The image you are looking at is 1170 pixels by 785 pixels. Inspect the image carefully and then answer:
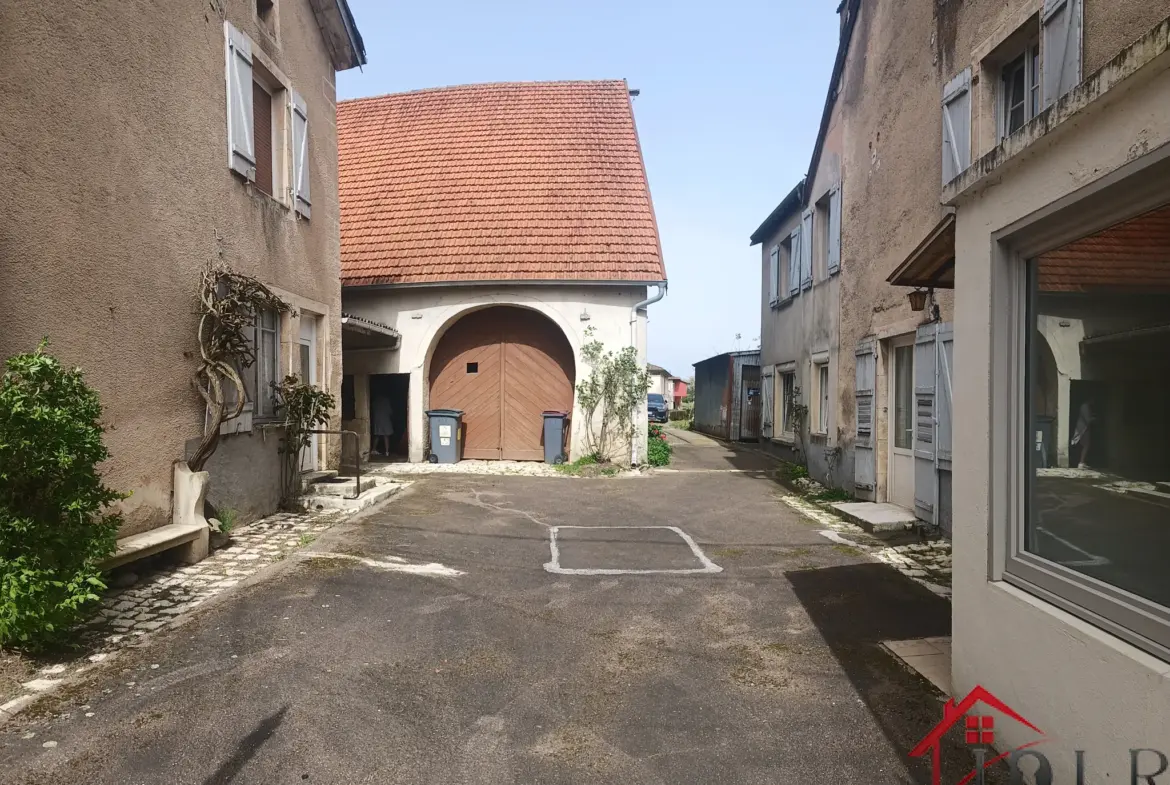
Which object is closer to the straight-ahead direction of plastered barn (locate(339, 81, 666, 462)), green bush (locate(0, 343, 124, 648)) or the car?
the green bush

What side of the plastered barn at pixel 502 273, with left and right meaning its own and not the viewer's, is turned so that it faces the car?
back

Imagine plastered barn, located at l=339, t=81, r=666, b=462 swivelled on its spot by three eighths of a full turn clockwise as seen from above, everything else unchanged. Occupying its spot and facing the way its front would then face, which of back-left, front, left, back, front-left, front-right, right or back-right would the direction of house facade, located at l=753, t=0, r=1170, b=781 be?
back-left

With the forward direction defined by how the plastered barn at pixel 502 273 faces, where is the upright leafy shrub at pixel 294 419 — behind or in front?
in front

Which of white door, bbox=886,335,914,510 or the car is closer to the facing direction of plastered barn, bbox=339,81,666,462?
the white door

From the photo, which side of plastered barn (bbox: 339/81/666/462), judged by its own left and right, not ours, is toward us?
front

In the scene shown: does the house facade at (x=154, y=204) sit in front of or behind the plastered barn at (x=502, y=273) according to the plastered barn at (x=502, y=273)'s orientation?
in front

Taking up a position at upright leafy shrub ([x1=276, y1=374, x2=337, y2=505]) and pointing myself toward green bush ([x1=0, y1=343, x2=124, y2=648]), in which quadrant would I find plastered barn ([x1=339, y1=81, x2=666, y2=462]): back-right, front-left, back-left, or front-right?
back-left

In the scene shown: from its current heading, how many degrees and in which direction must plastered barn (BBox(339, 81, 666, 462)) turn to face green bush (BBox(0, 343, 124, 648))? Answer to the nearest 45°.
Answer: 0° — it already faces it

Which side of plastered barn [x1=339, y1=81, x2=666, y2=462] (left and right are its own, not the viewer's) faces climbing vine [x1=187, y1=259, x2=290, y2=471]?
front
